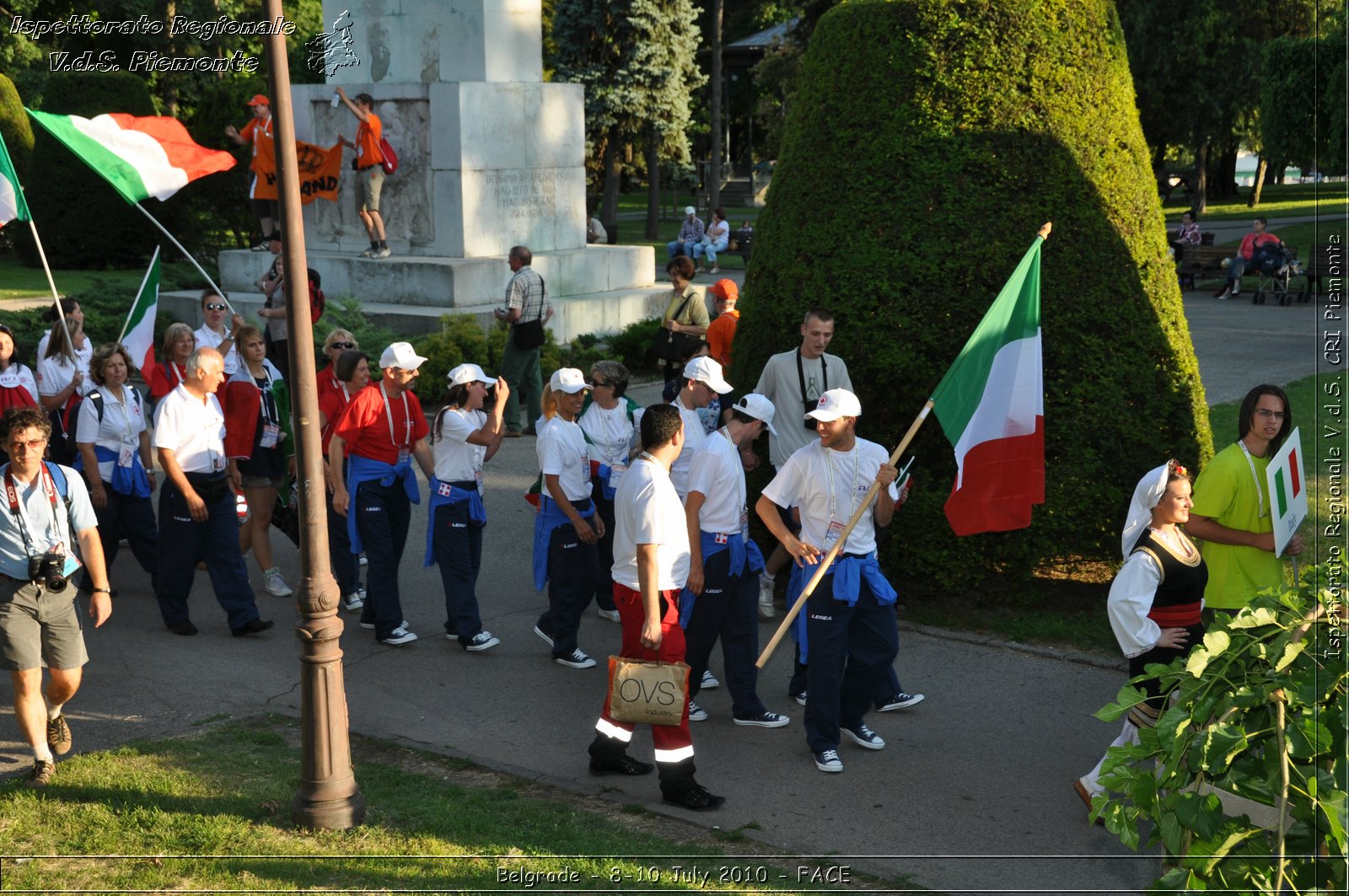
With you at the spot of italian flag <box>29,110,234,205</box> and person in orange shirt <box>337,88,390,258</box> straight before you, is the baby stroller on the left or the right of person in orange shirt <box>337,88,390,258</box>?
right

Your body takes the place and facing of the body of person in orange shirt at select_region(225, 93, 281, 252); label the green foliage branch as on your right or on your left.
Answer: on your left

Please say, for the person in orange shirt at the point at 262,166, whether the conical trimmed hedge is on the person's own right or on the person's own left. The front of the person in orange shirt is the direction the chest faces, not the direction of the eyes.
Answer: on the person's own left

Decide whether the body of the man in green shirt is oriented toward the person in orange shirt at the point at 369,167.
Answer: no

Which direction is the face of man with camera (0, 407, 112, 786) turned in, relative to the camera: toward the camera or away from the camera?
toward the camera

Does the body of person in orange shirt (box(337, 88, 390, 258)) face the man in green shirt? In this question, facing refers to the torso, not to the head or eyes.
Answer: no

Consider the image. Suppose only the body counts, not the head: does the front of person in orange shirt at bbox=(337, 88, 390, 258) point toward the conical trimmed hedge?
no

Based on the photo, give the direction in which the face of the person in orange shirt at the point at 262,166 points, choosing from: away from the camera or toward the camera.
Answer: toward the camera

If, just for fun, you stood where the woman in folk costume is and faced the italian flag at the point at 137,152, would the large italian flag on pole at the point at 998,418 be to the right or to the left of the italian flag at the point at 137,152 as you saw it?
right

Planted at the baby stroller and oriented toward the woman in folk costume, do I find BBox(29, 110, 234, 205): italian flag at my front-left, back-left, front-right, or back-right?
front-right

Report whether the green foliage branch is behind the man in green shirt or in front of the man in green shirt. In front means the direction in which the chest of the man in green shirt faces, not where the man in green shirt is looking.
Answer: in front

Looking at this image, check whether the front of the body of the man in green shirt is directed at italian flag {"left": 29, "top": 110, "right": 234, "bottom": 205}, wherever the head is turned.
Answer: no
